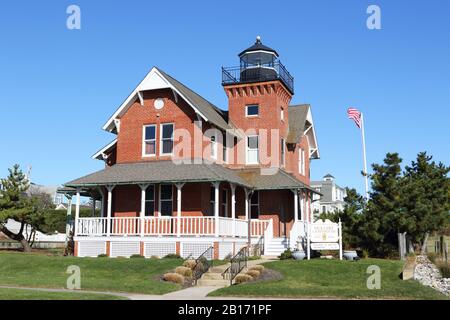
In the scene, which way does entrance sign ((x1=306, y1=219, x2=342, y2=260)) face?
toward the camera

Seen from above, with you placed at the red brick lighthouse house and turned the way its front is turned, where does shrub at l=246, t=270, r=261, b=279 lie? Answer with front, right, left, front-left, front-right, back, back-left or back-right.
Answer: front

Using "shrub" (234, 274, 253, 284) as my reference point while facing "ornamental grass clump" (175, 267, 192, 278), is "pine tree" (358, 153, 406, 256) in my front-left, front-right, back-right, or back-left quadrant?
back-right

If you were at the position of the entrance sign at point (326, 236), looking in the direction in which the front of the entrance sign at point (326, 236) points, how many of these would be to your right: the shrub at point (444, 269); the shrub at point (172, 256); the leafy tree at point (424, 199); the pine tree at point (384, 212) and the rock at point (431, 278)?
1

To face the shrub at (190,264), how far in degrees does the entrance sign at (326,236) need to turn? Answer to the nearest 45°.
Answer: approximately 45° to its right

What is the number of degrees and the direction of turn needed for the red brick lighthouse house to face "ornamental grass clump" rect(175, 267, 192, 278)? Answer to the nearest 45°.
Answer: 0° — it already faces it

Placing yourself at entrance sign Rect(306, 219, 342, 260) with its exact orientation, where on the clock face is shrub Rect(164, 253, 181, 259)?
The shrub is roughly at 3 o'clock from the entrance sign.

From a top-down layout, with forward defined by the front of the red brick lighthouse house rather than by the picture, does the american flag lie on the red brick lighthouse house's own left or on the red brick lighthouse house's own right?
on the red brick lighthouse house's own left

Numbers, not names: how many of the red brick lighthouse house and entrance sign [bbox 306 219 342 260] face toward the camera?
2

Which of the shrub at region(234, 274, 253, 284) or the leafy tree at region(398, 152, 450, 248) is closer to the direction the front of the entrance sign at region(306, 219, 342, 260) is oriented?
the shrub

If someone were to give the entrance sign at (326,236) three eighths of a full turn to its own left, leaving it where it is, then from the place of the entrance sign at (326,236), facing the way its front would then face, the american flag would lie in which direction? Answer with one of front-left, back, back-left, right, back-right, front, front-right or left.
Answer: front-left

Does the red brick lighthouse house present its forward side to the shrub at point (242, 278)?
yes

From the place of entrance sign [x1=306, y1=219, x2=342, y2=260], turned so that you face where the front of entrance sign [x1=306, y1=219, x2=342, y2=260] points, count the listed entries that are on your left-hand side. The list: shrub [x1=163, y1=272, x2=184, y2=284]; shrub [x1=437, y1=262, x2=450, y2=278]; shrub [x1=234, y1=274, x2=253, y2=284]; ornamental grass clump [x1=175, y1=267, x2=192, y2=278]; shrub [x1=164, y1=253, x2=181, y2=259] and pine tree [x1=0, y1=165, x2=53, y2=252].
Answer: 1

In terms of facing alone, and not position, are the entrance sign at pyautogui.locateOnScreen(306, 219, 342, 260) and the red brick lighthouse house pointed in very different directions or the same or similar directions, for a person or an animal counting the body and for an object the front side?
same or similar directions

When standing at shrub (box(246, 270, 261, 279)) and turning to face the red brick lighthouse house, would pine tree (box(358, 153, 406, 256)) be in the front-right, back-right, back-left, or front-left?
front-right

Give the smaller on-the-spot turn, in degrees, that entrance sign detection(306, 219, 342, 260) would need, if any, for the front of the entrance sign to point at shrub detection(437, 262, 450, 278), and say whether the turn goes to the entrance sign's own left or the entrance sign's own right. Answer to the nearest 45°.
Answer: approximately 90° to the entrance sign's own left

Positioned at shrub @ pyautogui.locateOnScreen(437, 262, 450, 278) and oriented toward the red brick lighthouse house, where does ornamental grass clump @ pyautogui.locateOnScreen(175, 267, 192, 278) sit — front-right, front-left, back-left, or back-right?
front-left
